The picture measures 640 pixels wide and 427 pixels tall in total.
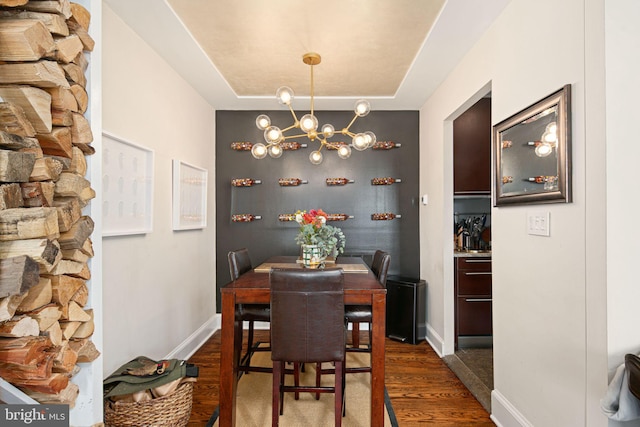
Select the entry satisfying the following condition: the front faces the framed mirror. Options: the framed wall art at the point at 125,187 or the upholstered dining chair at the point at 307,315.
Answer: the framed wall art

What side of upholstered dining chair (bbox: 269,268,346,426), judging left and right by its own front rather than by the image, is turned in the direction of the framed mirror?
right

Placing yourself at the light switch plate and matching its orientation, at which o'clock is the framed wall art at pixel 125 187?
The framed wall art is roughly at 1 o'clock from the light switch plate.

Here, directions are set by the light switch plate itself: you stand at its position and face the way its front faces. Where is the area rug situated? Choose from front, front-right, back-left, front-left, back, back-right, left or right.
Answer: front-right

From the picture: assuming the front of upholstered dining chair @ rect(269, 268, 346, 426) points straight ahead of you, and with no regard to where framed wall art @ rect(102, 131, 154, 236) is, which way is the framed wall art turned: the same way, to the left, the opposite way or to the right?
to the right

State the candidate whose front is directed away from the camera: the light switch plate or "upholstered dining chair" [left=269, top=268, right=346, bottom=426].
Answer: the upholstered dining chair

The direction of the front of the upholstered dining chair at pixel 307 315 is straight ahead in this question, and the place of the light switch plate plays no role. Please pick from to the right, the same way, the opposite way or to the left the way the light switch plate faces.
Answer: to the left

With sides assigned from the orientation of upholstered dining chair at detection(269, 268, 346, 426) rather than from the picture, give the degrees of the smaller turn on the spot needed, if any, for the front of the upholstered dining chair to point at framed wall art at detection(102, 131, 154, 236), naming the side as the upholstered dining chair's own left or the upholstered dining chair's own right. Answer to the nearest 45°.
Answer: approximately 45° to the upholstered dining chair's own left

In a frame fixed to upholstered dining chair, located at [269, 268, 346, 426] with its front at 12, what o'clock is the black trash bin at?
The black trash bin is roughly at 1 o'clock from the upholstered dining chair.

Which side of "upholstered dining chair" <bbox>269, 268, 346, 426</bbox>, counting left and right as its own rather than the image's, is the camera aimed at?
back

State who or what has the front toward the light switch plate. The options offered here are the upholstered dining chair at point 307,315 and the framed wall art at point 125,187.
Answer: the framed wall art

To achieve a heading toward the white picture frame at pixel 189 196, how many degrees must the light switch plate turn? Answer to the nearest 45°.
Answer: approximately 45° to its right

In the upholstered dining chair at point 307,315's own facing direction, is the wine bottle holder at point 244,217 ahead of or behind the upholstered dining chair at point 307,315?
ahead

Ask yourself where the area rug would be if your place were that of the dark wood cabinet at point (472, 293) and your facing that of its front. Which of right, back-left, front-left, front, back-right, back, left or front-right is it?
front-right

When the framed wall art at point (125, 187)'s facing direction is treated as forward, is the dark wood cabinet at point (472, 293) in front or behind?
in front
